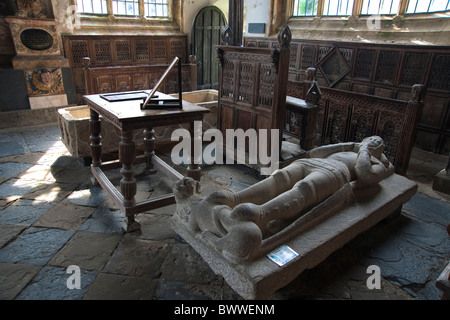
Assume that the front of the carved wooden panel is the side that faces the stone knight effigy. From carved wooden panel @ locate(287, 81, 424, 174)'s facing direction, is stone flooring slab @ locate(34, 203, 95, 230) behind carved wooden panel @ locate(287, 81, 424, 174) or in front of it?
in front

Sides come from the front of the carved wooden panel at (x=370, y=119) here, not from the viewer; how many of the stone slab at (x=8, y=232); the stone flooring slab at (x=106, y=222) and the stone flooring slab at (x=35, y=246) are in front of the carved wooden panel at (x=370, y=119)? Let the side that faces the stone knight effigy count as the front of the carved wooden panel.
3

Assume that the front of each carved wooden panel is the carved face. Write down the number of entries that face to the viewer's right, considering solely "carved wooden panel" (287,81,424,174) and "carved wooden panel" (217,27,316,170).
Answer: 0

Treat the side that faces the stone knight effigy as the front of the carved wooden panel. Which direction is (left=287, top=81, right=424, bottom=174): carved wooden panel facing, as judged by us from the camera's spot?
facing the viewer and to the left of the viewer

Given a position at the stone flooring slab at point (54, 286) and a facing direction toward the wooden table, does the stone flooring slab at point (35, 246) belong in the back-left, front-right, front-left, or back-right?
front-left

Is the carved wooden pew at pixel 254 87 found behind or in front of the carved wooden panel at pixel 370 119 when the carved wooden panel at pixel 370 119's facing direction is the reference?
in front

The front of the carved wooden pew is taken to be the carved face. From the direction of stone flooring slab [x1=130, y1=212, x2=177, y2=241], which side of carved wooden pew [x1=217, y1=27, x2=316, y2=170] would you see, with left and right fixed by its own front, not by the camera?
front

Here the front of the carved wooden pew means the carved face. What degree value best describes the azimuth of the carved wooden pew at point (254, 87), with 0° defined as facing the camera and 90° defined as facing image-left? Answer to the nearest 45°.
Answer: approximately 45°

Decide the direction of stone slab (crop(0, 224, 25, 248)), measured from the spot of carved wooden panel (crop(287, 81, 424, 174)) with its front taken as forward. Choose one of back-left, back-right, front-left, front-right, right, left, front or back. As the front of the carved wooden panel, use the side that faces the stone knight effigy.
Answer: front

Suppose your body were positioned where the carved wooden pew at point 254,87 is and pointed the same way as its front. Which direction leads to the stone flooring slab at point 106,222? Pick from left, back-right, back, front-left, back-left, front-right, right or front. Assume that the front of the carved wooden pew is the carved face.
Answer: front

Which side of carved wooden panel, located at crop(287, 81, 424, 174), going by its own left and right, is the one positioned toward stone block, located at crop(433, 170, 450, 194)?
left

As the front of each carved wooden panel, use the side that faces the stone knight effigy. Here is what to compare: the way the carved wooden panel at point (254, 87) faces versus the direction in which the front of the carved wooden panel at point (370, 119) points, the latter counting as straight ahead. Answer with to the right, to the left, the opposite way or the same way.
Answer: the same way

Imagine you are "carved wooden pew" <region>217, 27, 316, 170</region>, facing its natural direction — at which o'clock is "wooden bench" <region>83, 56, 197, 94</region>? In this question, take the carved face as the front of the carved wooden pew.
The wooden bench is roughly at 3 o'clock from the carved wooden pew.
